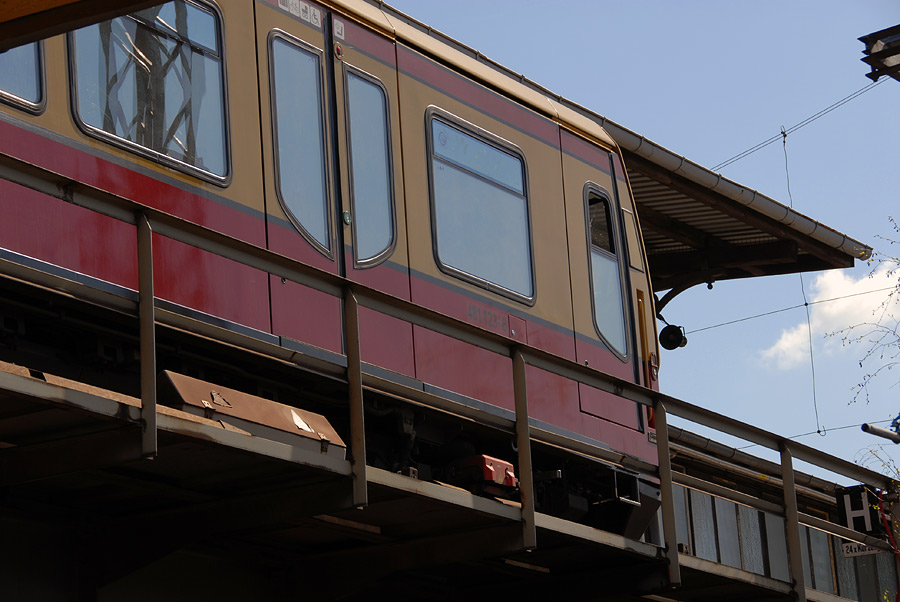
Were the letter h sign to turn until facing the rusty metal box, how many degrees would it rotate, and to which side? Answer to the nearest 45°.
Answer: approximately 45° to its right

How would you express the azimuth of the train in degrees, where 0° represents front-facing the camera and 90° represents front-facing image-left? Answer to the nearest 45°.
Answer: approximately 225°

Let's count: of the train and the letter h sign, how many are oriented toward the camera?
1

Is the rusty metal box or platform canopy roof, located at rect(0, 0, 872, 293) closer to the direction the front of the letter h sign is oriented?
the rusty metal box

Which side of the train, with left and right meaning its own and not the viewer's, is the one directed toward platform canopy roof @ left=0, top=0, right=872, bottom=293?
front

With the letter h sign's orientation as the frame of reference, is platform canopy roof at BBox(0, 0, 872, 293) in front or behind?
behind

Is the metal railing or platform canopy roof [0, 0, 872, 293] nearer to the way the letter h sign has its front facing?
the metal railing

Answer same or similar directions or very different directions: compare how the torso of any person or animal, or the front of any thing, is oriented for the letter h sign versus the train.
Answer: very different directions

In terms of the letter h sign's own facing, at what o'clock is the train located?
The train is roughly at 1 o'clock from the letter h sign.

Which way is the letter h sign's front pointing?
toward the camera

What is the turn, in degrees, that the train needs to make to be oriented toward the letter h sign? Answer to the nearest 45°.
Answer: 0° — it already faces it

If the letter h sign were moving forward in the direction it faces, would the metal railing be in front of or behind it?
in front
